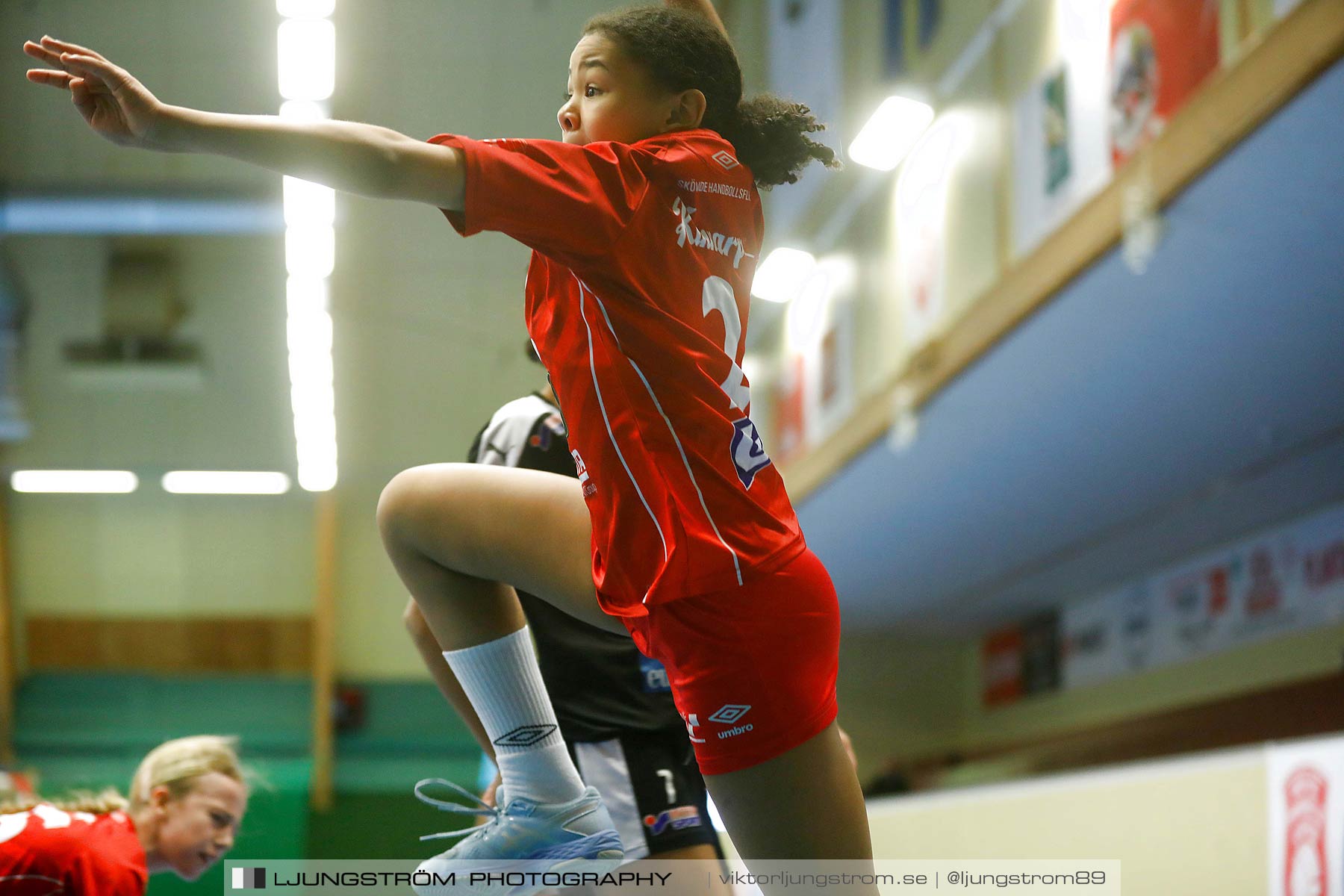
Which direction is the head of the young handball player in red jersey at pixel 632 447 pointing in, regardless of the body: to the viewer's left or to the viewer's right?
to the viewer's left

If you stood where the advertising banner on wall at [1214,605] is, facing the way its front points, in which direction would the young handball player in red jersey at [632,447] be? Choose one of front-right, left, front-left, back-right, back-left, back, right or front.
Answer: front-left

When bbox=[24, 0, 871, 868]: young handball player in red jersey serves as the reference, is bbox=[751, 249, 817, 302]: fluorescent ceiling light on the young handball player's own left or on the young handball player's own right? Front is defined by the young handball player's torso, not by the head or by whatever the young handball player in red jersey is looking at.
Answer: on the young handball player's own right

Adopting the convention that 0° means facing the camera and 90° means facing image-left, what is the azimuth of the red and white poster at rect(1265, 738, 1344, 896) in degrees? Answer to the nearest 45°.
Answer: approximately 45°

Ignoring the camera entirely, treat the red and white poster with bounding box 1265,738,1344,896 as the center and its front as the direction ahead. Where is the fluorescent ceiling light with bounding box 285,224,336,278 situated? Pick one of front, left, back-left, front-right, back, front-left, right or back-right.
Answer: front

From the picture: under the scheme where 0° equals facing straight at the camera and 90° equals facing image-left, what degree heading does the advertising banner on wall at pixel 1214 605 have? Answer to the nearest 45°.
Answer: approximately 45°

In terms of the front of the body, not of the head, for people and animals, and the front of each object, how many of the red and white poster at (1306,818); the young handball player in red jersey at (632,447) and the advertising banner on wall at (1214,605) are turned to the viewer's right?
0

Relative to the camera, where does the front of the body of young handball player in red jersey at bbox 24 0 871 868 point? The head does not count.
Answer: to the viewer's left
